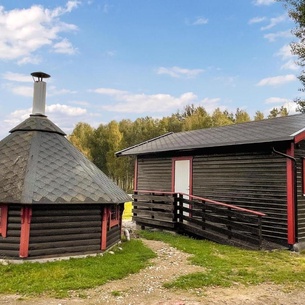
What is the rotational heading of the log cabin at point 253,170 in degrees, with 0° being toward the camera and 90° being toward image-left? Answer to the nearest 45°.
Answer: approximately 45°

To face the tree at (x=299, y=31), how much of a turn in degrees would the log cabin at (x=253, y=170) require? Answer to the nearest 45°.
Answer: approximately 135° to its right

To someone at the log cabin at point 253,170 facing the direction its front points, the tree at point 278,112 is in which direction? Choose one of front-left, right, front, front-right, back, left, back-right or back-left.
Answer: back-right

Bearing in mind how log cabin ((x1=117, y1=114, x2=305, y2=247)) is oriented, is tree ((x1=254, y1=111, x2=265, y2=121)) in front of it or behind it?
behind

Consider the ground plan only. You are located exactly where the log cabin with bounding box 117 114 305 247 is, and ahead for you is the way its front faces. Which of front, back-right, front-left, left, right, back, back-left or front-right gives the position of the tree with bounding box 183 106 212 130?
back-right
